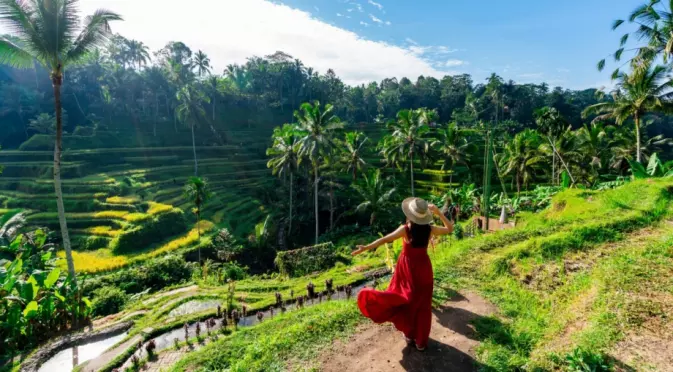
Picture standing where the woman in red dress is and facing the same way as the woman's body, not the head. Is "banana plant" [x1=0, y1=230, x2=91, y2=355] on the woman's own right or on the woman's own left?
on the woman's own left

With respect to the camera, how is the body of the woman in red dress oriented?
away from the camera

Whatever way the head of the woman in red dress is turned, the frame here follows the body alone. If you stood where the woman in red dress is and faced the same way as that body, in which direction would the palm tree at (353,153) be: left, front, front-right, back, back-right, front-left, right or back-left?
front

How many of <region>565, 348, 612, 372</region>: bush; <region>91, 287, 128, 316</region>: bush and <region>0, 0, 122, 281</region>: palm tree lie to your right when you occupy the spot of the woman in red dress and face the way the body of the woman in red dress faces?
1

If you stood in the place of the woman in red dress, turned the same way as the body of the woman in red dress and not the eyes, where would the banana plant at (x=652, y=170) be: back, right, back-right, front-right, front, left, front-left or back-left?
front-right

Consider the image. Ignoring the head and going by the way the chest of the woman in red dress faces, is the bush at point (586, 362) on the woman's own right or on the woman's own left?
on the woman's own right

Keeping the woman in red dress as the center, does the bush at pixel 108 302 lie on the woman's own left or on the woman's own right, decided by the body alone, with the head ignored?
on the woman's own left

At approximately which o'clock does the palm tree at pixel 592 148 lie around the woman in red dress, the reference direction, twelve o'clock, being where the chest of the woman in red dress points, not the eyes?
The palm tree is roughly at 1 o'clock from the woman in red dress.

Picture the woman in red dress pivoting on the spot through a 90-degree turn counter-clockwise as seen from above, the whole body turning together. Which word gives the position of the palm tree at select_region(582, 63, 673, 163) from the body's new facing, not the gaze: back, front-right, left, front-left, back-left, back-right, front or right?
back-right

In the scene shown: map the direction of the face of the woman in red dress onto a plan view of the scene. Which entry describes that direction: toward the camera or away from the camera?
away from the camera

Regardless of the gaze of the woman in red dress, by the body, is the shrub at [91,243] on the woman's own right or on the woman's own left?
on the woman's own left

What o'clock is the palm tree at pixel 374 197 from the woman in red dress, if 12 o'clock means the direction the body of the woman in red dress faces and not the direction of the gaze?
The palm tree is roughly at 12 o'clock from the woman in red dress.

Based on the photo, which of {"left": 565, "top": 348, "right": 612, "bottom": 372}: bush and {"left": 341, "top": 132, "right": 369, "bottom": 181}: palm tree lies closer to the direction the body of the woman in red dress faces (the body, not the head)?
the palm tree
